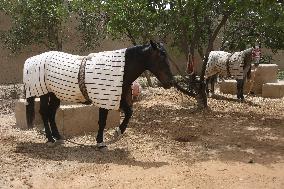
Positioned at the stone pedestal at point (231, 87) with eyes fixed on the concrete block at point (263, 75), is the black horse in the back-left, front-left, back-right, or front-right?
back-right

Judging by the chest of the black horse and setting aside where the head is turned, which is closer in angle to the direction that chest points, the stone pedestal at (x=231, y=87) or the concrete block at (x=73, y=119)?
the stone pedestal

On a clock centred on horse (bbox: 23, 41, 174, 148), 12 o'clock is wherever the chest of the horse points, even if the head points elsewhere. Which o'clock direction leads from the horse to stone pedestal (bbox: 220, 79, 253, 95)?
The stone pedestal is roughly at 10 o'clock from the horse.

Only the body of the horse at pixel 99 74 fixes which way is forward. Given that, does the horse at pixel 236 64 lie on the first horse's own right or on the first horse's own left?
on the first horse's own left

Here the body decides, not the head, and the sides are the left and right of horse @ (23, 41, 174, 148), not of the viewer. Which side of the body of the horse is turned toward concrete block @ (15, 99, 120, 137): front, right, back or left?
left

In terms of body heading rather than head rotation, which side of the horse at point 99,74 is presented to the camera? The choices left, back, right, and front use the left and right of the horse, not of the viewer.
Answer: right
